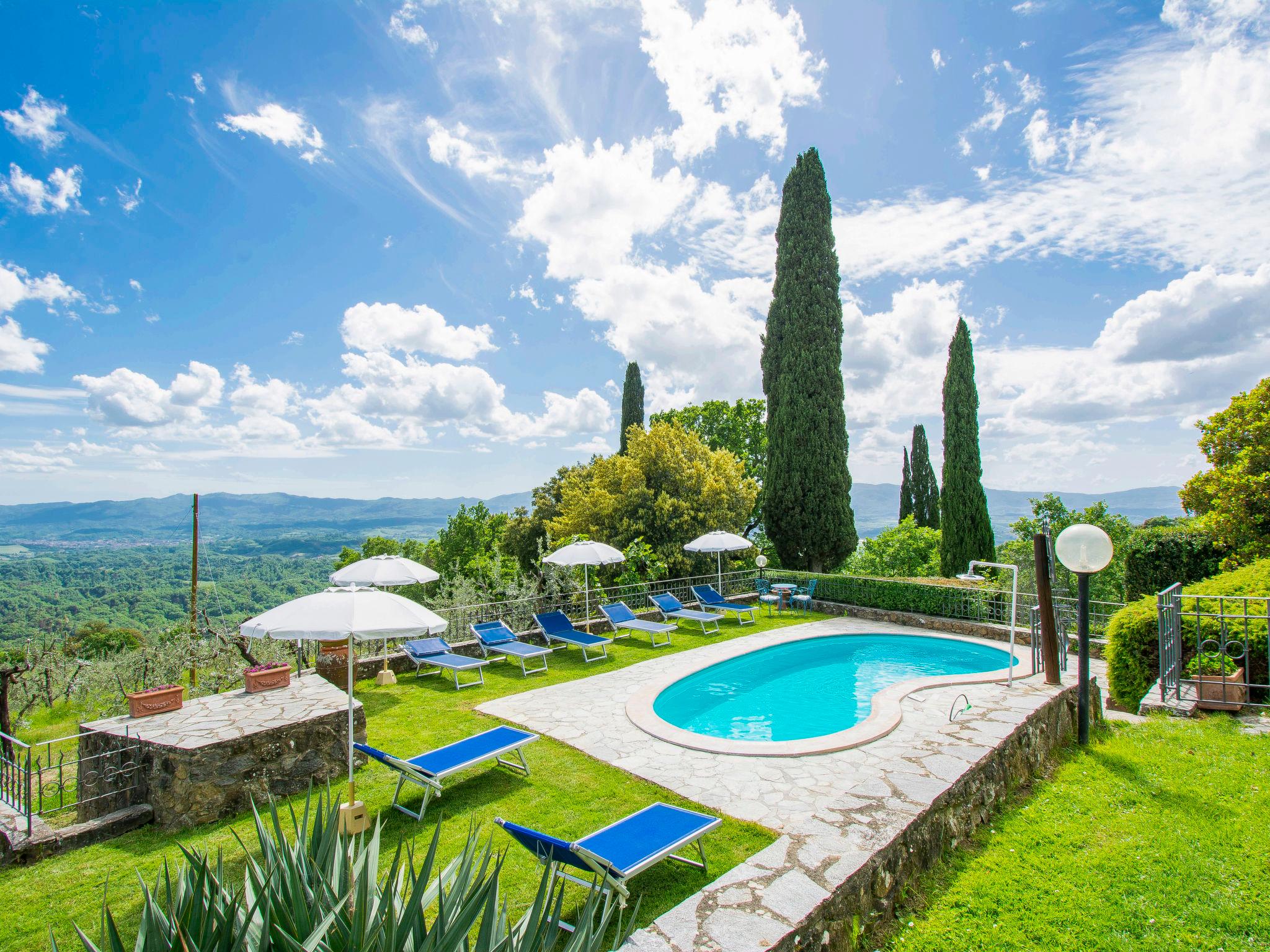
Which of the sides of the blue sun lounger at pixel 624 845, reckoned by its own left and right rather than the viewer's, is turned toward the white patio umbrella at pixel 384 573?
left

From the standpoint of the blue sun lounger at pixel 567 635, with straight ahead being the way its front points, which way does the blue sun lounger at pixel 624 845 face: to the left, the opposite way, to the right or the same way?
to the left

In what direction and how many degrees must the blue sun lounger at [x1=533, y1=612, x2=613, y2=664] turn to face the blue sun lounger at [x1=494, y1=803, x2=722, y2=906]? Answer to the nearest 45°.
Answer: approximately 45° to its right

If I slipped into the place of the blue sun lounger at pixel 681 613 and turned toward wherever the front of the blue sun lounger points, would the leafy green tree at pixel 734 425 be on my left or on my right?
on my left

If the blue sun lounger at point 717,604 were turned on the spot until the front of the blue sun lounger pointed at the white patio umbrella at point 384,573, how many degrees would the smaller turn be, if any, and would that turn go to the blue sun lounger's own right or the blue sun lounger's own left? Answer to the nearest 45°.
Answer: approximately 90° to the blue sun lounger's own right

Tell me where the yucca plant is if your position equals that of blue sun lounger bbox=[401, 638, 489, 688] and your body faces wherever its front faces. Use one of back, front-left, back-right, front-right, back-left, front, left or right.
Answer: front-right

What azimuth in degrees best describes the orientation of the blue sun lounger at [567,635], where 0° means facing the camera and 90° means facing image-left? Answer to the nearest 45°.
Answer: approximately 315°

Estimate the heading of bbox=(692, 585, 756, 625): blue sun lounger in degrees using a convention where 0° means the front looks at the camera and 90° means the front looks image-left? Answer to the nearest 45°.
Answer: approximately 315°

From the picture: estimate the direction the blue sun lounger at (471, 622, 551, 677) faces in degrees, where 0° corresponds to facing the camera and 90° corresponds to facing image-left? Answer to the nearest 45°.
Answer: approximately 315°

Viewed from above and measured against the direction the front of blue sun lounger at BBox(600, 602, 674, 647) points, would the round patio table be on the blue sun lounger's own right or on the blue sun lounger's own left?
on the blue sun lounger's own left

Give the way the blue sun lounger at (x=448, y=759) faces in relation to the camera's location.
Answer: facing away from the viewer and to the right of the viewer

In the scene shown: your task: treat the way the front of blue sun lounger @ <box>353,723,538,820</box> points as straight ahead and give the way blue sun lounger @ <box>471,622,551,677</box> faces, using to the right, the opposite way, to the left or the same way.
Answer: to the right

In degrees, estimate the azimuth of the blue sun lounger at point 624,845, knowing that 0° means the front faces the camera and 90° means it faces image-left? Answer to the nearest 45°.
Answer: approximately 225°

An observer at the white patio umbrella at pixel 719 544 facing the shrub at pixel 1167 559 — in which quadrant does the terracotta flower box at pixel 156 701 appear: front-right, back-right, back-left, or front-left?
back-right
